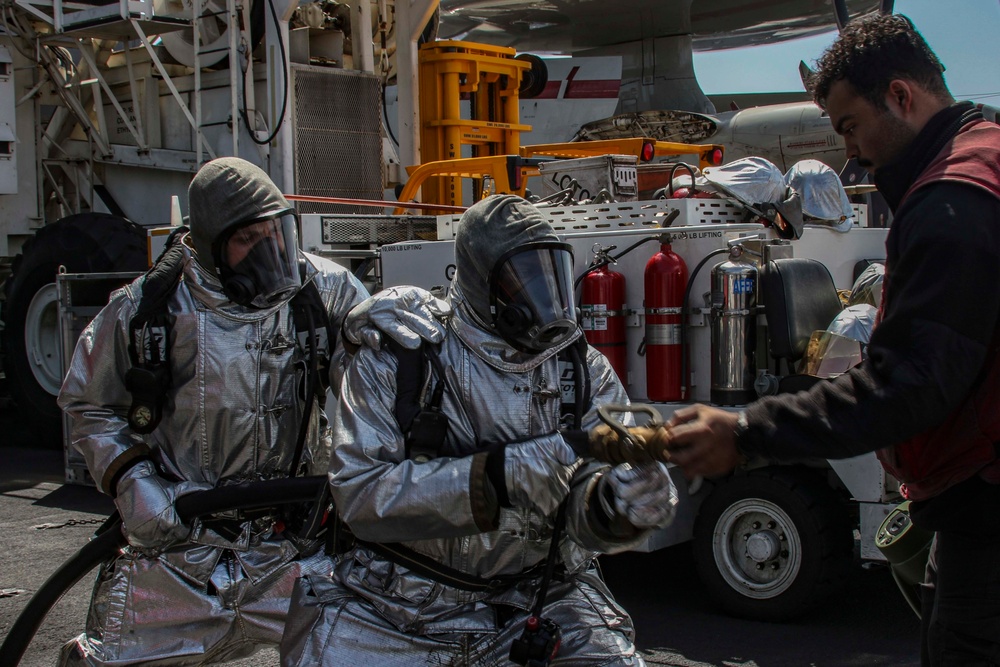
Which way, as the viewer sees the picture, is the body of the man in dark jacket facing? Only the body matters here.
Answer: to the viewer's left

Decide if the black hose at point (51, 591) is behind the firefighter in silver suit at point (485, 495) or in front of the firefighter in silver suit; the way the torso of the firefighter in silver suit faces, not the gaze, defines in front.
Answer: behind

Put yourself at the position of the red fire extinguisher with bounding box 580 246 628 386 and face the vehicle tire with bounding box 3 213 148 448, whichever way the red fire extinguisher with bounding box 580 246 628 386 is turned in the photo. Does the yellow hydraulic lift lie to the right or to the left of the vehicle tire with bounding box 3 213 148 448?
right

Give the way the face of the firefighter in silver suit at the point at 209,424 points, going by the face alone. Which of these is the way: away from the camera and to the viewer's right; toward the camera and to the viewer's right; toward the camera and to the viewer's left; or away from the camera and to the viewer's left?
toward the camera and to the viewer's right

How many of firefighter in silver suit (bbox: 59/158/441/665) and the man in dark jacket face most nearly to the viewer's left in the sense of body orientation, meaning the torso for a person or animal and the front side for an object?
1

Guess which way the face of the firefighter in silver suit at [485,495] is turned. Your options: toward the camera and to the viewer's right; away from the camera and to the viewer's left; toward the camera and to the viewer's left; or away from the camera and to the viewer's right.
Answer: toward the camera and to the viewer's right

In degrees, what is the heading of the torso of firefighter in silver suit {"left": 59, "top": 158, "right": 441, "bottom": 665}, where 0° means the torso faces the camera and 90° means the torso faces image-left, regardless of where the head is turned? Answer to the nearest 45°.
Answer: approximately 315°

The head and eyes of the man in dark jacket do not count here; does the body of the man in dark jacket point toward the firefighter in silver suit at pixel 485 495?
yes

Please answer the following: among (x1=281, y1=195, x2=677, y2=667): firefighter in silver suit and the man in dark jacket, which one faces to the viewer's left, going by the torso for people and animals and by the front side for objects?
the man in dark jacket

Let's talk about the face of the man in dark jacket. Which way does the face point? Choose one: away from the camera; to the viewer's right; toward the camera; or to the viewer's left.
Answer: to the viewer's left

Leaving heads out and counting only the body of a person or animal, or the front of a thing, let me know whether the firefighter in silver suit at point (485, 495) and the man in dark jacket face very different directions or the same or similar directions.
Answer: very different directions

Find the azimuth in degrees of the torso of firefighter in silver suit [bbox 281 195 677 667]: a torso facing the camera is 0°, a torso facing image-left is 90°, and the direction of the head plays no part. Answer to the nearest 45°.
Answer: approximately 315°

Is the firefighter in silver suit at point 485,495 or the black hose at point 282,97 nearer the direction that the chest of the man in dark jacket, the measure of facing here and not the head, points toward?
the firefighter in silver suit
